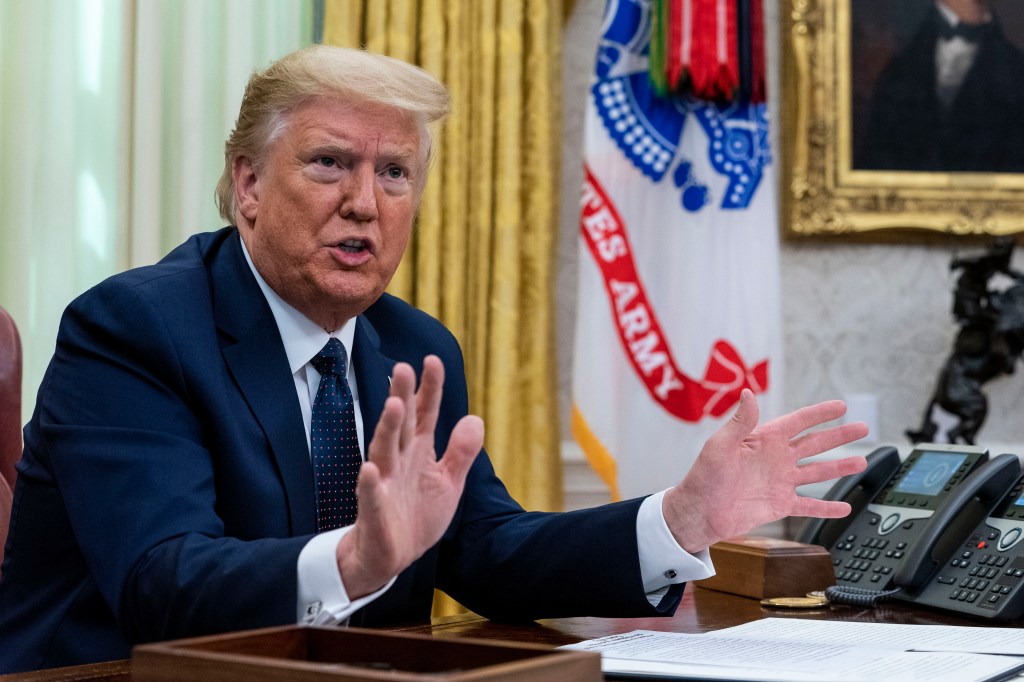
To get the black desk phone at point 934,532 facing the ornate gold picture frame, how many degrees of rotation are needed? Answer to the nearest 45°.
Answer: approximately 135° to its right

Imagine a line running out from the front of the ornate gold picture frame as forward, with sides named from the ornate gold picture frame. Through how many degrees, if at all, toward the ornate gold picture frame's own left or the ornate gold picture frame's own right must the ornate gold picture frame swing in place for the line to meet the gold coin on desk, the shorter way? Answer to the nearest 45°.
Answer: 0° — it already faces it

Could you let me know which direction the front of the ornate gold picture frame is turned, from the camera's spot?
facing the viewer

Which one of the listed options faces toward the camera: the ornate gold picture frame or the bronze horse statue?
the ornate gold picture frame

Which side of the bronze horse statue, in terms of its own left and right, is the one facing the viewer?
right

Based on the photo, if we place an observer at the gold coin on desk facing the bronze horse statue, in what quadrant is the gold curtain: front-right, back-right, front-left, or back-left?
front-left

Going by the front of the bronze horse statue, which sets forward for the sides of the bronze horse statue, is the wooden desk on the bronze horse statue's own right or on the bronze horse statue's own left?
on the bronze horse statue's own right

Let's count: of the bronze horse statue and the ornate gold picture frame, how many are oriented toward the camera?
1

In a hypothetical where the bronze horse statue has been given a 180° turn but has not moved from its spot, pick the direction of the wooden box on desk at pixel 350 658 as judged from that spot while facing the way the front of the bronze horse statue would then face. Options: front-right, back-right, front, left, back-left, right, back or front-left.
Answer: left

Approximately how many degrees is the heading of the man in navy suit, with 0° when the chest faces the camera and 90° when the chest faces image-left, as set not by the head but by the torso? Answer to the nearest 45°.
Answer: approximately 315°

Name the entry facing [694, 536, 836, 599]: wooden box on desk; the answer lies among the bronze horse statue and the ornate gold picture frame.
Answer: the ornate gold picture frame

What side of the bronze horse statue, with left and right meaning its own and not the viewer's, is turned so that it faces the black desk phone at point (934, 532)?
right

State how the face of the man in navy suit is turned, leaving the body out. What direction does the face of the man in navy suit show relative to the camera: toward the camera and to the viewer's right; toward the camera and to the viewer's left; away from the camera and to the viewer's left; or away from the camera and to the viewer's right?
toward the camera and to the viewer's right

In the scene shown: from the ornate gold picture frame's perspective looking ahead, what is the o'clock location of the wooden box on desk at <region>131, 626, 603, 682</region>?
The wooden box on desk is roughly at 12 o'clock from the ornate gold picture frame.
